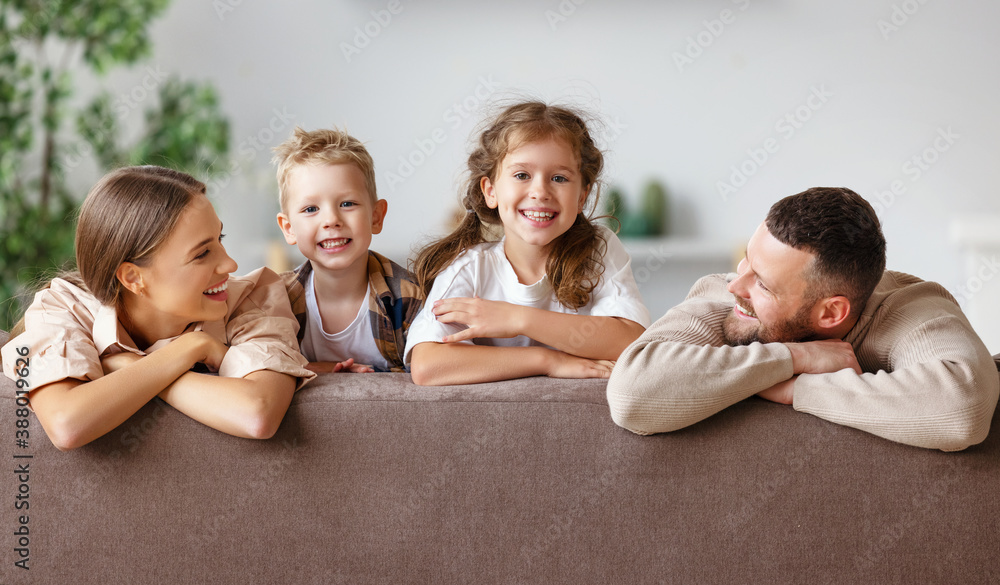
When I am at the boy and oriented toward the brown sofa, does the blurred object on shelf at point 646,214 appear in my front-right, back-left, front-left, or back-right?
back-left

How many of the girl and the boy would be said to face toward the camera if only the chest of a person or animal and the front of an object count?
2

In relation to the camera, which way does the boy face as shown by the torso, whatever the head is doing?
toward the camera

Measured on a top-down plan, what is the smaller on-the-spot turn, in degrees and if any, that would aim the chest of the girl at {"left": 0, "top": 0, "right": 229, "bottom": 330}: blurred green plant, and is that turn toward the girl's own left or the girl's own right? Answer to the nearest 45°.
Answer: approximately 135° to the girl's own right

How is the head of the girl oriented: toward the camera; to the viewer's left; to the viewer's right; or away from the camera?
toward the camera

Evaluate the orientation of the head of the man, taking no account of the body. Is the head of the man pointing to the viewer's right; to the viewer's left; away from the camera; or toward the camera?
to the viewer's left

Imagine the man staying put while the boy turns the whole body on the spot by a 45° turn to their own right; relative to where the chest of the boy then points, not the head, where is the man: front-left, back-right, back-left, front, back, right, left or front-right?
left

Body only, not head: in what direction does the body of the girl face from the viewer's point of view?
toward the camera

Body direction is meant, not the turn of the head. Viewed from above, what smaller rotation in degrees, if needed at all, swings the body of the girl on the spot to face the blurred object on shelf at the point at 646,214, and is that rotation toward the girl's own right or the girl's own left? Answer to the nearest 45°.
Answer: approximately 180°

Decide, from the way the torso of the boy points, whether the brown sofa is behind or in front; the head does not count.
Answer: in front

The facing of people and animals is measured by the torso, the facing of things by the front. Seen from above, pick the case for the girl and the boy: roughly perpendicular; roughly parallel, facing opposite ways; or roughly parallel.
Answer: roughly parallel

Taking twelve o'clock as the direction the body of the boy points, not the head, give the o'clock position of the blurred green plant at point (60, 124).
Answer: The blurred green plant is roughly at 5 o'clock from the boy.
